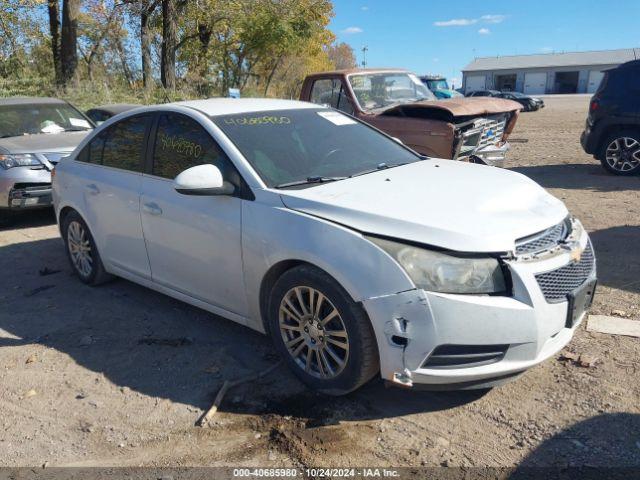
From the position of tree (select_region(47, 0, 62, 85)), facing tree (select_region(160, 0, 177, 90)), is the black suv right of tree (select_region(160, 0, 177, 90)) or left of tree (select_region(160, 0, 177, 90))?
right

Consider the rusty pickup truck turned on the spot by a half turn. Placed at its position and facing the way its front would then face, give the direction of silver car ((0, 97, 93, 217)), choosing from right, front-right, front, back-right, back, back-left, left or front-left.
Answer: front-left

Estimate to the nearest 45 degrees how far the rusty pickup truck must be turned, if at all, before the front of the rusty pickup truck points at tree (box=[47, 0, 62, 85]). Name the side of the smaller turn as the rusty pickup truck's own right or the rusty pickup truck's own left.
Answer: approximately 180°

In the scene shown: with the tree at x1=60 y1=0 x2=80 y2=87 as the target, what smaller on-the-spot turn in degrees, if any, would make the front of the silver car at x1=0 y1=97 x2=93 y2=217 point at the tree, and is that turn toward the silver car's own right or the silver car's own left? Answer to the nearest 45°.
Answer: approximately 135° to the silver car's own left

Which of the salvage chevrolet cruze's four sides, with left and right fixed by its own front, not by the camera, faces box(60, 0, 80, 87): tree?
back

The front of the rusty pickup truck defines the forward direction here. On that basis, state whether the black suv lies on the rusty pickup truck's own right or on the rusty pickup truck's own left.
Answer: on the rusty pickup truck's own left

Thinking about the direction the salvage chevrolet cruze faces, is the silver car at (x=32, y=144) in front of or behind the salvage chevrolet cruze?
behind

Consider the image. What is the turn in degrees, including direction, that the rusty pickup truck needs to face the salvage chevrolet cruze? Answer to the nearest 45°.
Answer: approximately 45° to its right

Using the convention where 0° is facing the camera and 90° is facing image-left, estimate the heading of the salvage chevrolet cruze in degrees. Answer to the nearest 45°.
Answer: approximately 315°

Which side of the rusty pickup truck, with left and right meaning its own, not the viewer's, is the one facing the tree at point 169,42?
back

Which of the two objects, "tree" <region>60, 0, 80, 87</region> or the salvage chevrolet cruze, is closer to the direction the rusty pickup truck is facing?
the salvage chevrolet cruze
